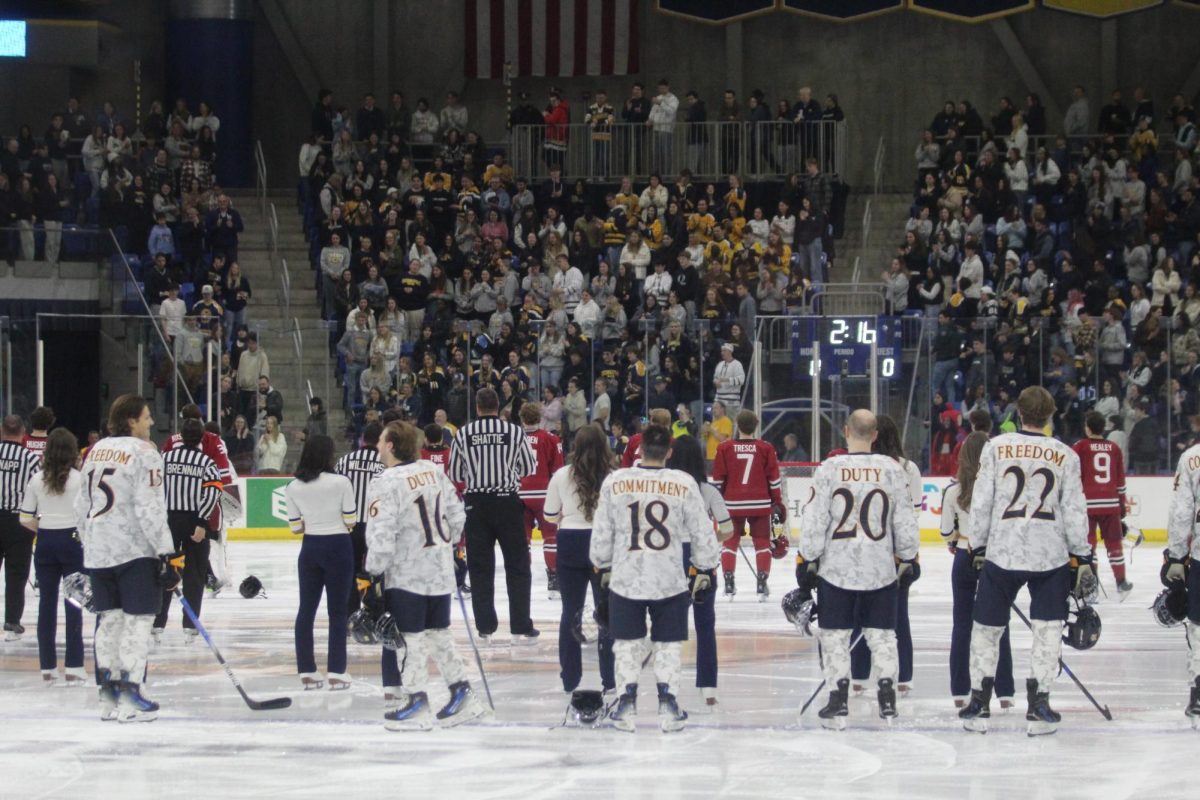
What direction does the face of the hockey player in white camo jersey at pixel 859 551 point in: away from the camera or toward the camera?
away from the camera

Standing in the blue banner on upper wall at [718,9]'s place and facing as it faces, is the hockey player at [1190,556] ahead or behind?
ahead

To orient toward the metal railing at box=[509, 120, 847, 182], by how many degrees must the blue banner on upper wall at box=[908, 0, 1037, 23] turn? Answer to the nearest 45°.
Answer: approximately 45° to its right

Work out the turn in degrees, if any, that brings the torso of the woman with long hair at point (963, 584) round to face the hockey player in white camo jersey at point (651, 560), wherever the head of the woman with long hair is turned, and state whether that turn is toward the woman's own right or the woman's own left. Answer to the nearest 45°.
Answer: approximately 135° to the woman's own left

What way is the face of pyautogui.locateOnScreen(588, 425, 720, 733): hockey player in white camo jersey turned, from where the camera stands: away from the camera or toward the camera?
away from the camera

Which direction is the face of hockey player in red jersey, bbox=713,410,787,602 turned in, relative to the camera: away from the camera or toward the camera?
away from the camera

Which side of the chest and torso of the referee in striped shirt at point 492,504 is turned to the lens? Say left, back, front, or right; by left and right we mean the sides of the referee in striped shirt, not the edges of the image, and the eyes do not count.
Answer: back

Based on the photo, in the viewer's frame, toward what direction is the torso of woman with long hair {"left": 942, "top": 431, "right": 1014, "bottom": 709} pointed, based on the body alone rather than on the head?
away from the camera

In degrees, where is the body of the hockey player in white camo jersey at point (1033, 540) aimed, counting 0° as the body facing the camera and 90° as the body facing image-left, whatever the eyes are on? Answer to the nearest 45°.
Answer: approximately 180°

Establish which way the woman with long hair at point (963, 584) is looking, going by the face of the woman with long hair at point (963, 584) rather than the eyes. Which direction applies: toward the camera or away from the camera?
away from the camera

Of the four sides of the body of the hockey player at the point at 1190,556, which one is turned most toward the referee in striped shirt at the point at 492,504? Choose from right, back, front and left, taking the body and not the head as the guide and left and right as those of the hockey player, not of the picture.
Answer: left
